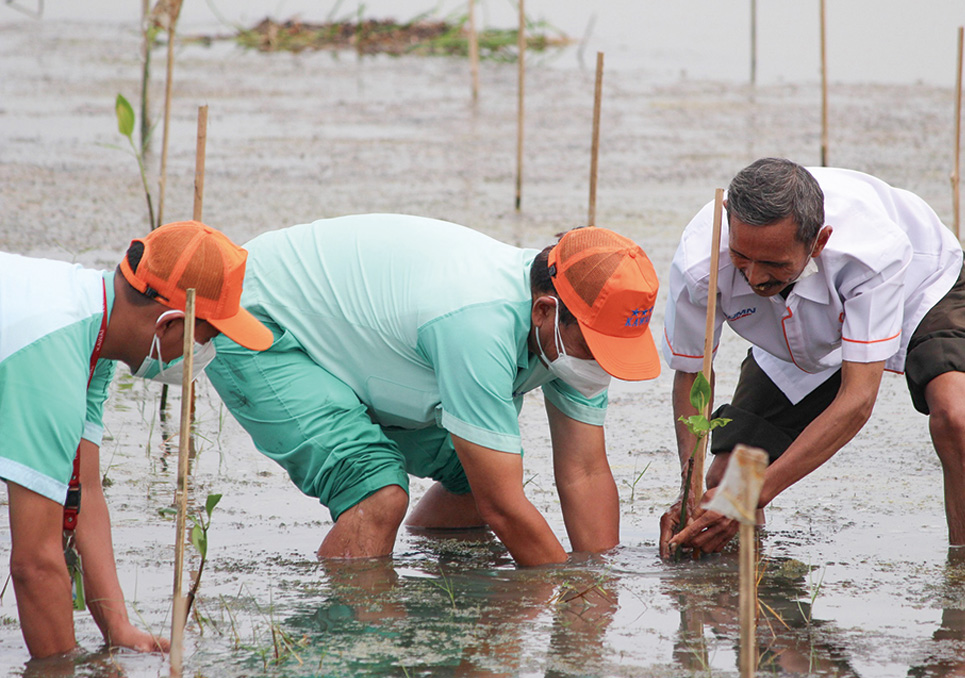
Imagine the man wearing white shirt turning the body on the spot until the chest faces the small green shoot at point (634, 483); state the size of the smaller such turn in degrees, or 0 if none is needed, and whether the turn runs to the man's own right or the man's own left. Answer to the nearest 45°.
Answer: approximately 90° to the man's own right

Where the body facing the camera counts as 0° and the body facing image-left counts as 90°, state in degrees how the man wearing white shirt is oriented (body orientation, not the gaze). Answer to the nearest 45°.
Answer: approximately 45°

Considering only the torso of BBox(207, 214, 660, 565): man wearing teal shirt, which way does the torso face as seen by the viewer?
to the viewer's right

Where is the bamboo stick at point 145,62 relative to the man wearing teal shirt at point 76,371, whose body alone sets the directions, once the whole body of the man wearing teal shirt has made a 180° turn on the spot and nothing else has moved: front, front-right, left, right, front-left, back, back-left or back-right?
right

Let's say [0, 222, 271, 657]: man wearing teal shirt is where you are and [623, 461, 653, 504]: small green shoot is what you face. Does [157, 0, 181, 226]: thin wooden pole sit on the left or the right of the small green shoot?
left

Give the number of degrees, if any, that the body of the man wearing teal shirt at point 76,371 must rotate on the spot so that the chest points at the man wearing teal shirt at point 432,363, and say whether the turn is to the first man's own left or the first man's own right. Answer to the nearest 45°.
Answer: approximately 45° to the first man's own left

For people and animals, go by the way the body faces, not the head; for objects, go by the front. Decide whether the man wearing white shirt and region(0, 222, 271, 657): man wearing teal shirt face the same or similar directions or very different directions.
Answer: very different directions

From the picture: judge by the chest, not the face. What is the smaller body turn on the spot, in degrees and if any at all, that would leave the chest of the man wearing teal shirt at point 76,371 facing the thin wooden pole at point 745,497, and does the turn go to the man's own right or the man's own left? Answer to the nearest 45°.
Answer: approximately 45° to the man's own right

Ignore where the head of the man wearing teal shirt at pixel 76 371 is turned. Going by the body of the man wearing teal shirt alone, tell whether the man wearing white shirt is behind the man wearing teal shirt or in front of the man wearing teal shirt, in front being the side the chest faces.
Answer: in front

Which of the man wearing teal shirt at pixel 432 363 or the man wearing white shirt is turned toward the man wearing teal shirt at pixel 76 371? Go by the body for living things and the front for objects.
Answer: the man wearing white shirt

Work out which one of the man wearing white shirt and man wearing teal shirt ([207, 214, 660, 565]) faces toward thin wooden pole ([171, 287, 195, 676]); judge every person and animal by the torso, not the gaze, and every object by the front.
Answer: the man wearing white shirt

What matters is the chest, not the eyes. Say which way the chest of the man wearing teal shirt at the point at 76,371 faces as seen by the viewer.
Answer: to the viewer's right
